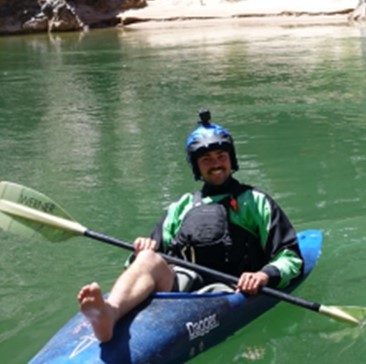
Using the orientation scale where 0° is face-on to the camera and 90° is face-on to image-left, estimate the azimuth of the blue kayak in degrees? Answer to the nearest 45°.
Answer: approximately 45°

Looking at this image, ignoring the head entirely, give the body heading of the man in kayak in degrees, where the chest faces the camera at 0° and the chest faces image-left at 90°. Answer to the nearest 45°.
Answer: approximately 45°

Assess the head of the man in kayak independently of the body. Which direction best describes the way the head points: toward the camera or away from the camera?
toward the camera
